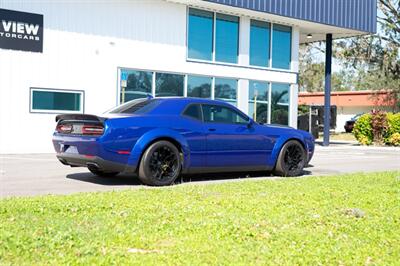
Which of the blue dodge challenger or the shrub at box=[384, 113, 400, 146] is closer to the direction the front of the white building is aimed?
the blue dodge challenger

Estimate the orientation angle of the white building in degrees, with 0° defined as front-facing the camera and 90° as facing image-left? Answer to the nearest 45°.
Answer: approximately 315°

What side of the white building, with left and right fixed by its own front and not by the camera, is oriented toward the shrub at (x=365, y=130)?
left

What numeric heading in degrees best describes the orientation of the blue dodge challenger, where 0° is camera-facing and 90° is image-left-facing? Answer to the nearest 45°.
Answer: approximately 225°

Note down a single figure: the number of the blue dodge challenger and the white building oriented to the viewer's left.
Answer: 0

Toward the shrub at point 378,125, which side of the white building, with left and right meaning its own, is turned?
left

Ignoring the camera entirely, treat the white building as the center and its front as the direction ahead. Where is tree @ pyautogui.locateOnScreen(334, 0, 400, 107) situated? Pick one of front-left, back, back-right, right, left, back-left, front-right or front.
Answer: left

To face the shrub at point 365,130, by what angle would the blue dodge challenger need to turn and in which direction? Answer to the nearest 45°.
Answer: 0° — it already faces it

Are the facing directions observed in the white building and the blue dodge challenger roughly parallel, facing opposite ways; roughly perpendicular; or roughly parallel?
roughly perpendicular

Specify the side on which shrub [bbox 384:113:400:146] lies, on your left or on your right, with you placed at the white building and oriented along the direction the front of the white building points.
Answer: on your left

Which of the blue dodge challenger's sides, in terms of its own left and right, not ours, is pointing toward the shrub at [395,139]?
front
